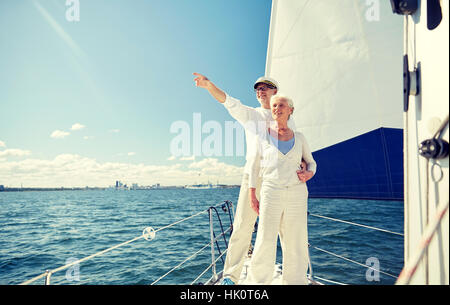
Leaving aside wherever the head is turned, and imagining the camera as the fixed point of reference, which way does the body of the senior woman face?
toward the camera

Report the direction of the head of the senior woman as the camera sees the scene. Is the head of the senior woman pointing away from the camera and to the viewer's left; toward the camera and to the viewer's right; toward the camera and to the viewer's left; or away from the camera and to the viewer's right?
toward the camera and to the viewer's left
